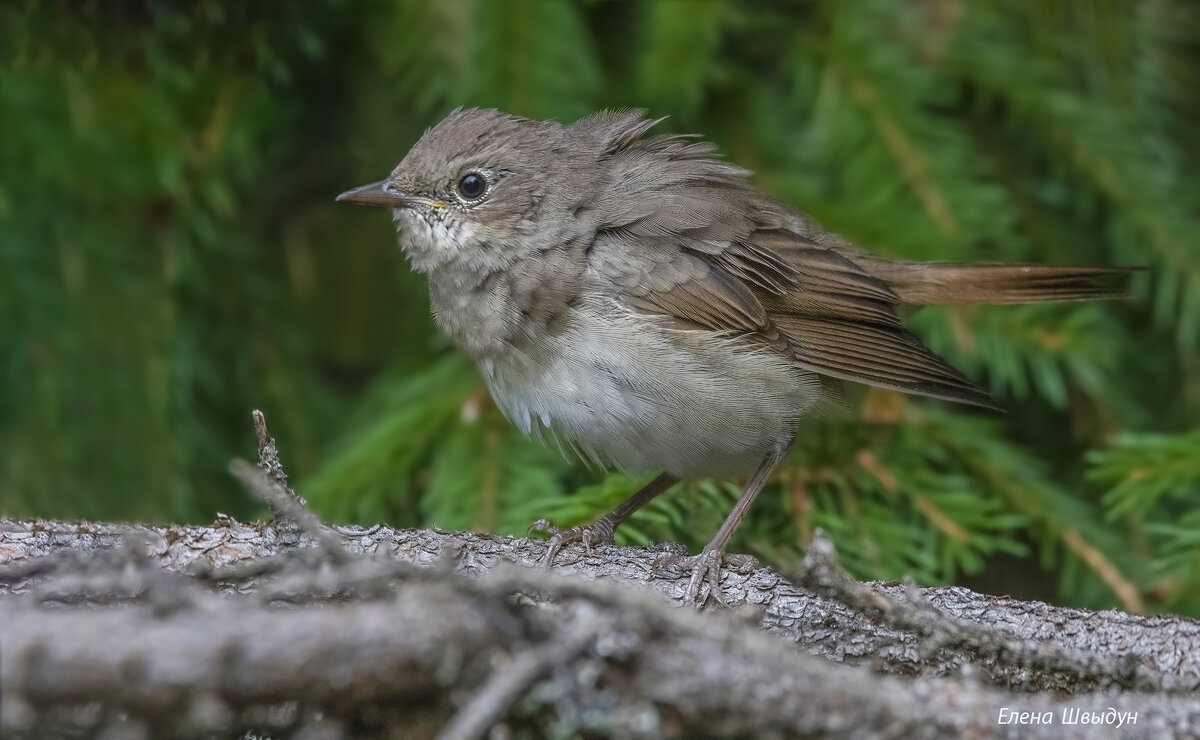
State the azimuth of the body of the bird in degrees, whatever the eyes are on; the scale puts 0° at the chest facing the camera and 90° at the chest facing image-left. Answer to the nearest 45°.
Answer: approximately 90°
